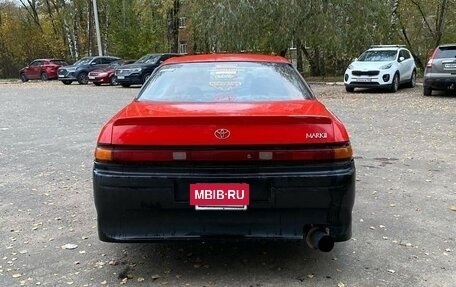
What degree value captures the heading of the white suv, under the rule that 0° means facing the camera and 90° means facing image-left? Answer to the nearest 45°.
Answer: approximately 45°

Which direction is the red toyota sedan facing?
away from the camera

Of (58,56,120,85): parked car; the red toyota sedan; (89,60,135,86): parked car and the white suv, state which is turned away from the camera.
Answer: the red toyota sedan

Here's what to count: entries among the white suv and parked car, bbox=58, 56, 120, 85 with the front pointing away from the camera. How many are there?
0

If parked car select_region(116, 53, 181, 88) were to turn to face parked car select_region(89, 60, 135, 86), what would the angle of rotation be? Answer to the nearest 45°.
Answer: approximately 90° to its right

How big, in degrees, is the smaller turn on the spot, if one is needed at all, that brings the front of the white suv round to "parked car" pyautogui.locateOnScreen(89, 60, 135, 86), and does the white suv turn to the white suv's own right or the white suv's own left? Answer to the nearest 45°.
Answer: approximately 45° to the white suv's own right

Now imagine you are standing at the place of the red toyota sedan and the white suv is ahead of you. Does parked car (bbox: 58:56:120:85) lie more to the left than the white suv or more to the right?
left

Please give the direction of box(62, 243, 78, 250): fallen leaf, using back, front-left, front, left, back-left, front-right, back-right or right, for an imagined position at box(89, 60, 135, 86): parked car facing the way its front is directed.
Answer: front-left

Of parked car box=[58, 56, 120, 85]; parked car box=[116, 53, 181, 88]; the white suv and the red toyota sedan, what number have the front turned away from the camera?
1

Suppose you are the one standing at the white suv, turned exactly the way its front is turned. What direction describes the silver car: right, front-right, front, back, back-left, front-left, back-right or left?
left

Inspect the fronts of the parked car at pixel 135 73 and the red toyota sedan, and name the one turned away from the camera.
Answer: the red toyota sedan
